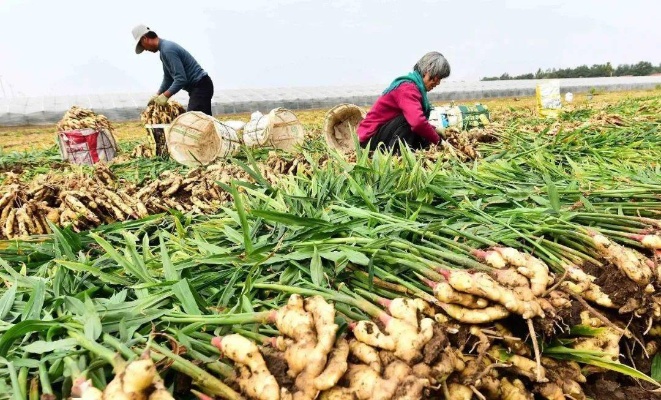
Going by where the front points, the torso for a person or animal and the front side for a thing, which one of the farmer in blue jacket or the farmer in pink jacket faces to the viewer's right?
the farmer in pink jacket

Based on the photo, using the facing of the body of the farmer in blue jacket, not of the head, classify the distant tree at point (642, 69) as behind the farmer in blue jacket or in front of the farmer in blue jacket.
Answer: behind

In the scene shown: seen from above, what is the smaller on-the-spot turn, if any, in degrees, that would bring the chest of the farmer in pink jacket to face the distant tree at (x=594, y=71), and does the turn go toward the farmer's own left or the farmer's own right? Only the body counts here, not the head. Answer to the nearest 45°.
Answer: approximately 90° to the farmer's own left

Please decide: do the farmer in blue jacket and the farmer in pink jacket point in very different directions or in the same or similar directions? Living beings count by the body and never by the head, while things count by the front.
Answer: very different directions

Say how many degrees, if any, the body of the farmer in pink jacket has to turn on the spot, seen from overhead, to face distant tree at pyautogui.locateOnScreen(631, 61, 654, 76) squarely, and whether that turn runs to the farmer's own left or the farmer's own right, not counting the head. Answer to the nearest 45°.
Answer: approximately 45° to the farmer's own left

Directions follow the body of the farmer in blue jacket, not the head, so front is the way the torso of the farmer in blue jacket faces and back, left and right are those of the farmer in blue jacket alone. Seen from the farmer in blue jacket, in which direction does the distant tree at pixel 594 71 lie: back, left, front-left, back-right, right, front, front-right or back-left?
back-right

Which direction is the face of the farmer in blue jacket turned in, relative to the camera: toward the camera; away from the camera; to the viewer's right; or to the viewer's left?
to the viewer's left

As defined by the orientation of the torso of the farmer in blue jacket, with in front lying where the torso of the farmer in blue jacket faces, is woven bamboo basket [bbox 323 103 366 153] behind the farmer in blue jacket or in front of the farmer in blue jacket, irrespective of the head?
behind

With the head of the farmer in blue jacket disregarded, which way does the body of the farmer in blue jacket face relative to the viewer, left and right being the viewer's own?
facing to the left of the viewer

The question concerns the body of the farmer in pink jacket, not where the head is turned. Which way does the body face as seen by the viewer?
to the viewer's right

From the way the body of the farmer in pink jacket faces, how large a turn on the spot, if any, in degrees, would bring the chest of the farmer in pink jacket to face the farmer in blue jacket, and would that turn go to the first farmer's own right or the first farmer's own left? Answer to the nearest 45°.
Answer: approximately 135° to the first farmer's own left

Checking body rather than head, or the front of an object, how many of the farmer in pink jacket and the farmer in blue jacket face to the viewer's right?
1

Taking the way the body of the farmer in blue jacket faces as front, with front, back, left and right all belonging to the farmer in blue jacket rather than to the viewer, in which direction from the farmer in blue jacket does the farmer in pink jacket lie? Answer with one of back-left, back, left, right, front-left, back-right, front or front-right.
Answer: back-left

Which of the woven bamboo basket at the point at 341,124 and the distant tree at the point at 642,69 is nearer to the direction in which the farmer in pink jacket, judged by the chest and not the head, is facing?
the distant tree

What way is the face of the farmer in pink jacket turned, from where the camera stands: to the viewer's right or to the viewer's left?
to the viewer's right
